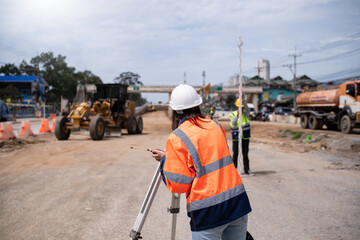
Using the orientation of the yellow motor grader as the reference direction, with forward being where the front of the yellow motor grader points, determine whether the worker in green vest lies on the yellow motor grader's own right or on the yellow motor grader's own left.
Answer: on the yellow motor grader's own left

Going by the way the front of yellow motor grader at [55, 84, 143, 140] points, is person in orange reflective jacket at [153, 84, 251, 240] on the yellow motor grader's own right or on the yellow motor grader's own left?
on the yellow motor grader's own left

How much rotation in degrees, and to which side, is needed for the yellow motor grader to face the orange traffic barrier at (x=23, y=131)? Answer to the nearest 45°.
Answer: approximately 45° to its right

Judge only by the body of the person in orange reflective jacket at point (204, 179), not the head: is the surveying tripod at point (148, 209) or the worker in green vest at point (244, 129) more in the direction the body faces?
the surveying tripod

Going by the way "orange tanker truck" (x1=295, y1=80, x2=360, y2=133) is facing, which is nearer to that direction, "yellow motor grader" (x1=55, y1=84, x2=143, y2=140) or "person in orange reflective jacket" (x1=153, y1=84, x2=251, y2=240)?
the person in orange reflective jacket

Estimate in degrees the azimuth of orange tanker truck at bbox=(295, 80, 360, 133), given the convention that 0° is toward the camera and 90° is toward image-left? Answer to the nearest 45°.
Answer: approximately 315°

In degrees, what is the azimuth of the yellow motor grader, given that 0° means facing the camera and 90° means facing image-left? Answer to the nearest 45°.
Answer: approximately 45°

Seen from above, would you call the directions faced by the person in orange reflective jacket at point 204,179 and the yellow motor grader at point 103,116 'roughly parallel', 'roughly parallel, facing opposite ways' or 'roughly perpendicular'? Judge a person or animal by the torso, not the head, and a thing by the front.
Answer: roughly perpendicular

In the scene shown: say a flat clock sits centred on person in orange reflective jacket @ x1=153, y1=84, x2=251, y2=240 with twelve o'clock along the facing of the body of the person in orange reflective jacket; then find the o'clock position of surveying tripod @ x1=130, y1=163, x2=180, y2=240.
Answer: The surveying tripod is roughly at 12 o'clock from the person in orange reflective jacket.

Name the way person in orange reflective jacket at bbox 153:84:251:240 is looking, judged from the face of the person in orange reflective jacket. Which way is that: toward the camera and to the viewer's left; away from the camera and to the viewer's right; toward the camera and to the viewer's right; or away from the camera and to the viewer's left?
away from the camera and to the viewer's left
